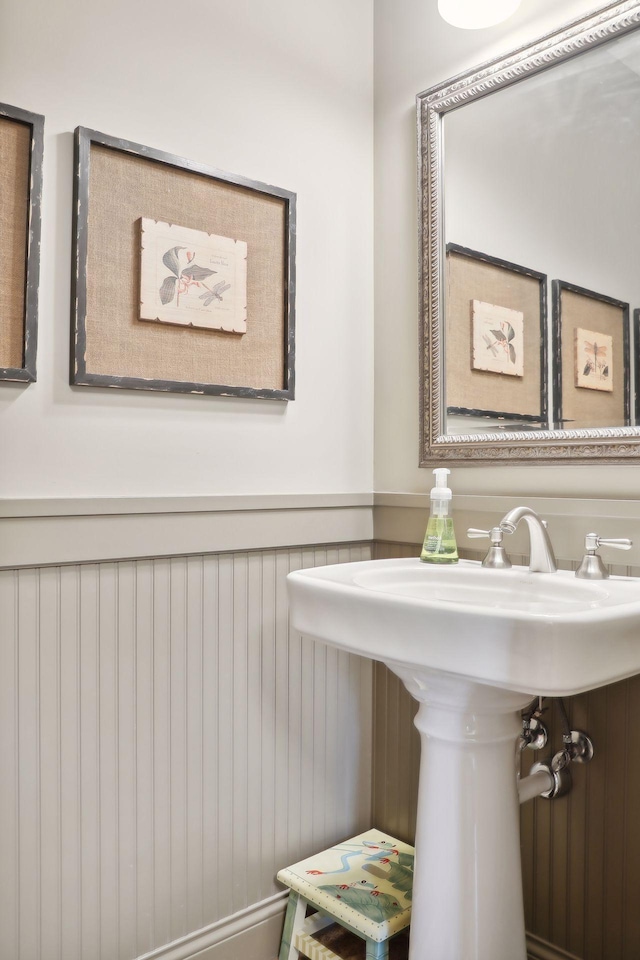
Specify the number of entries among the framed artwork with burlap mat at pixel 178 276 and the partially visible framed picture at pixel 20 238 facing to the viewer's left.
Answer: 0

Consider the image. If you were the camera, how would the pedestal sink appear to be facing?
facing the viewer and to the left of the viewer

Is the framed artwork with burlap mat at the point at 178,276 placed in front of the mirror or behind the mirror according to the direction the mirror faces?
in front

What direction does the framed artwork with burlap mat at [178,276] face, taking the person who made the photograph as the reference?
facing the viewer and to the right of the viewer

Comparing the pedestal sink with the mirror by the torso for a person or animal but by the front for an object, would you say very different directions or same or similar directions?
same or similar directions

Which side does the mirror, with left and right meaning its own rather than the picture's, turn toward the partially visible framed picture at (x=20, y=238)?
front

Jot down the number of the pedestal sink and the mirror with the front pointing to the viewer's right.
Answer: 0
